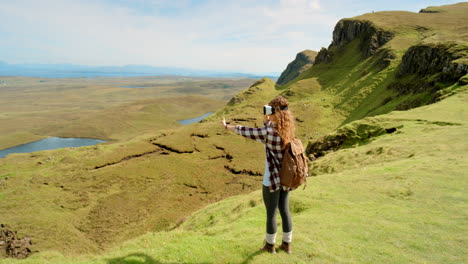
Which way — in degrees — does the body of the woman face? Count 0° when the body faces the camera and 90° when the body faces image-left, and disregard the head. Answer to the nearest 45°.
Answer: approximately 90°

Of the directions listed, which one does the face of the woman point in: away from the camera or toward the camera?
away from the camera
